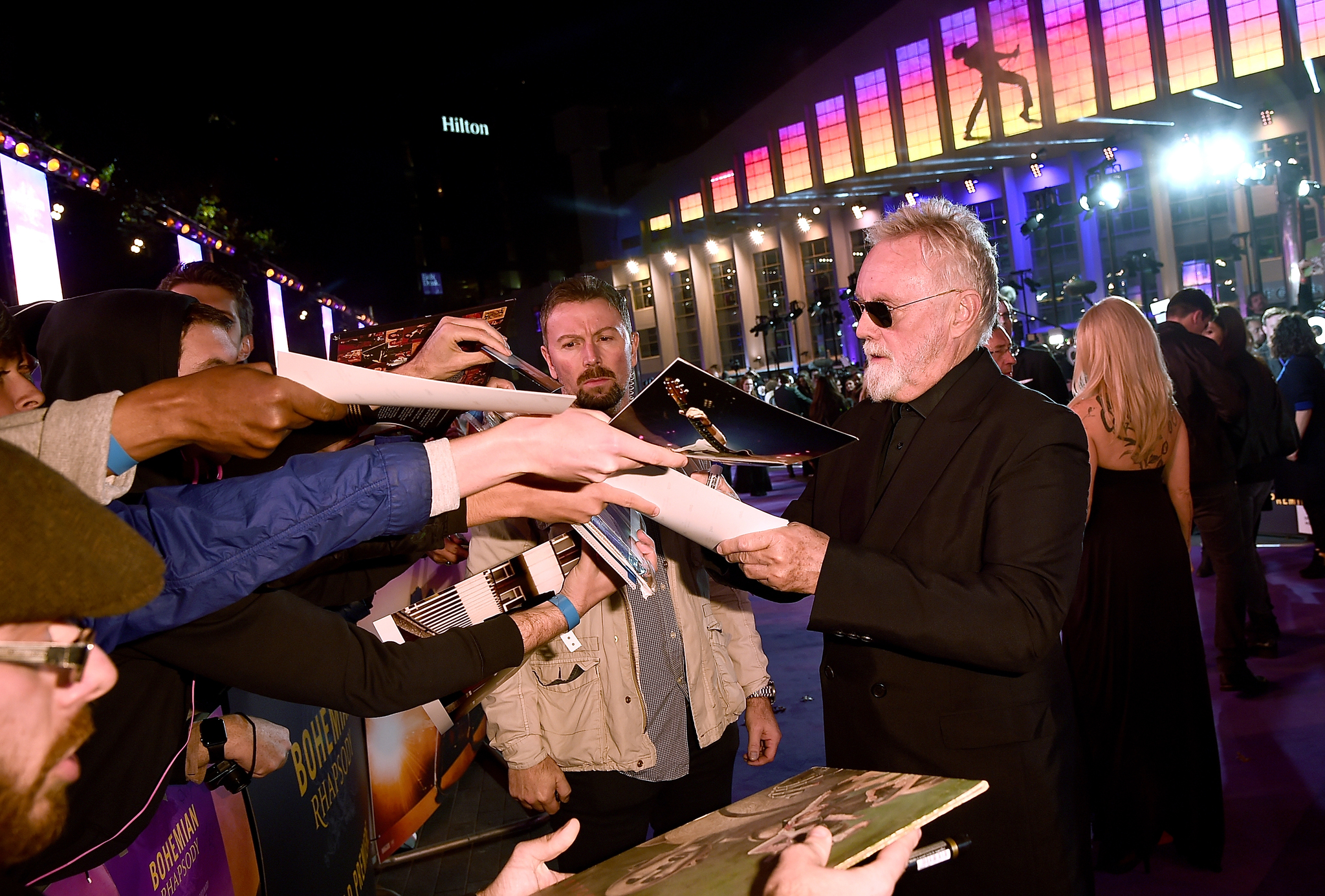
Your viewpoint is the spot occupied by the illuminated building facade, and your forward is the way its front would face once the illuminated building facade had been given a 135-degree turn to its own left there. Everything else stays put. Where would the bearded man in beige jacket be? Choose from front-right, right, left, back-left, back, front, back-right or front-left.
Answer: right

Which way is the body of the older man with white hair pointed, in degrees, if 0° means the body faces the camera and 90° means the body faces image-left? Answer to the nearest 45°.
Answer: approximately 45°

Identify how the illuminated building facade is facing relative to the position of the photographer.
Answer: facing the viewer and to the left of the viewer

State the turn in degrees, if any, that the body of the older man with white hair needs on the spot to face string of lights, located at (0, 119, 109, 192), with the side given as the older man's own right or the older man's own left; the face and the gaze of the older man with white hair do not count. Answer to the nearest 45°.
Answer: approximately 90° to the older man's own right

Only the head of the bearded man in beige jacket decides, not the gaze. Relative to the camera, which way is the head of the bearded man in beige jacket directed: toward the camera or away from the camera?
toward the camera

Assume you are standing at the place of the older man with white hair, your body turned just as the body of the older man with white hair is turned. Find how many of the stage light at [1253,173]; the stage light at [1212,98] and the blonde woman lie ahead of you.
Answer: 0

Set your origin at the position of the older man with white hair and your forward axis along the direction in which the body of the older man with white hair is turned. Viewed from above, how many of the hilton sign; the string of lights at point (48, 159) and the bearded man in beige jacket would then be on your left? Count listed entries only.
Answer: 0

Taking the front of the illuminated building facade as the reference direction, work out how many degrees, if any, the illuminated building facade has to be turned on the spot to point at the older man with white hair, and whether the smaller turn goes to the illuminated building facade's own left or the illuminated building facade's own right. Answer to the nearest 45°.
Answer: approximately 45° to the illuminated building facade's own left

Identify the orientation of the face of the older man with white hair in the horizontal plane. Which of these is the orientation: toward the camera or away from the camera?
toward the camera

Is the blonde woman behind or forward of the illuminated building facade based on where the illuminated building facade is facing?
forward

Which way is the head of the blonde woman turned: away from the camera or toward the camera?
away from the camera

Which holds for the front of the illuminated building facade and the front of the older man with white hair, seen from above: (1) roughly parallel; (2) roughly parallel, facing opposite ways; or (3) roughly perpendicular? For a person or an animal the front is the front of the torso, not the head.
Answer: roughly parallel

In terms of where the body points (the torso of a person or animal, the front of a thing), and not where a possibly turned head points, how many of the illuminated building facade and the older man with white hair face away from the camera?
0

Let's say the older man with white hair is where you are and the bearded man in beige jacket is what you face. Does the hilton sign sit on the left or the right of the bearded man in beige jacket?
right
